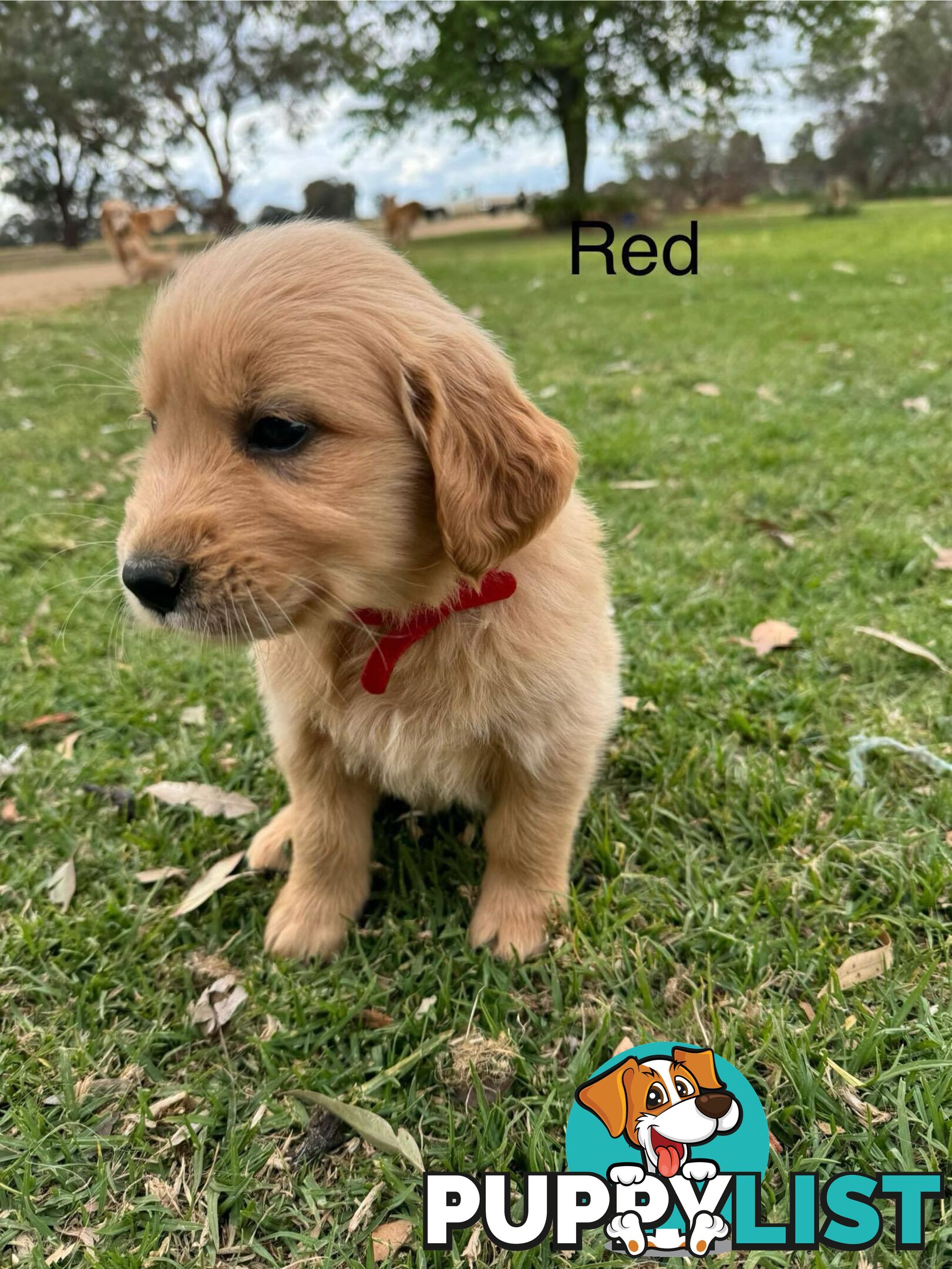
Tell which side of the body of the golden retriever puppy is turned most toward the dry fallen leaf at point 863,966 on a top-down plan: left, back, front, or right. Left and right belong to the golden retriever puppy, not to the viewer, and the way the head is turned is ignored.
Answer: left

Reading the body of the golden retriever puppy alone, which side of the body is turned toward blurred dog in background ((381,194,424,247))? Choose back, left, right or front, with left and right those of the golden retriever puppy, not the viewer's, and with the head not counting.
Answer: back

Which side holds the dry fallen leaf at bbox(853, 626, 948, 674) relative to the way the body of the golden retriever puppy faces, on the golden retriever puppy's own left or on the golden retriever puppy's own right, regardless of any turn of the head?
on the golden retriever puppy's own left

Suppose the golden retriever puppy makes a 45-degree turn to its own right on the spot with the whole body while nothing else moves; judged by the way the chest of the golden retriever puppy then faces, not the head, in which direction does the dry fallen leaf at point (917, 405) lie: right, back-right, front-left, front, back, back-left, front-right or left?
back

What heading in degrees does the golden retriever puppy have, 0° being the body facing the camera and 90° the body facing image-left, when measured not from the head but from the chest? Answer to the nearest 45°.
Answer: approximately 0°

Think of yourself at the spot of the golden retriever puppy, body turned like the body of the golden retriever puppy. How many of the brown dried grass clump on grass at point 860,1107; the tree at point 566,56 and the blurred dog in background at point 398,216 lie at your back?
2

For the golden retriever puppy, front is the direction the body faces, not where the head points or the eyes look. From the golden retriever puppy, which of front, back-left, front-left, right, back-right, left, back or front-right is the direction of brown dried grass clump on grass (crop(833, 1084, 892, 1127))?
front-left

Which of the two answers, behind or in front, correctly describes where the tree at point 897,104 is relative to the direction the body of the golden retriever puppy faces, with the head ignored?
behind

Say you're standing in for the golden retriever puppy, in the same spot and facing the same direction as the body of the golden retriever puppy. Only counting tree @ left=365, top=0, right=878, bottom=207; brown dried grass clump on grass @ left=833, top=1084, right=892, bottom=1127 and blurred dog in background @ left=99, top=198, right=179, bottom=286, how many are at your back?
2

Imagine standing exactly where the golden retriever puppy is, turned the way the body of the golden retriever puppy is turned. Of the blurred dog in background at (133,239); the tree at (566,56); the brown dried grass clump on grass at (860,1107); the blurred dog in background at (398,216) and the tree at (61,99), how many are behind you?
4

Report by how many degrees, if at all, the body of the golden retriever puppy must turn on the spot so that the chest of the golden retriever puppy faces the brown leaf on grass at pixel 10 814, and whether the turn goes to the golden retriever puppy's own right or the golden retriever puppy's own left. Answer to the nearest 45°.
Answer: approximately 135° to the golden retriever puppy's own right
